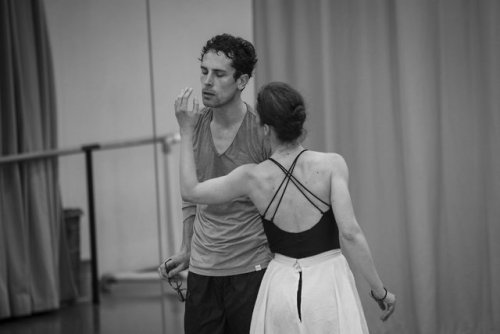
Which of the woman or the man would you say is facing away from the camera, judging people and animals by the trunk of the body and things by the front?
the woman

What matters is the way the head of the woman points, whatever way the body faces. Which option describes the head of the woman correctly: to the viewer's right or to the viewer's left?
to the viewer's left

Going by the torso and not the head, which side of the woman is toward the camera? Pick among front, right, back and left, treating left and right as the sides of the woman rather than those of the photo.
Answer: back

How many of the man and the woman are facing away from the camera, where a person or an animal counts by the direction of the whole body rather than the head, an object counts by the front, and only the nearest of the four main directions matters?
1
